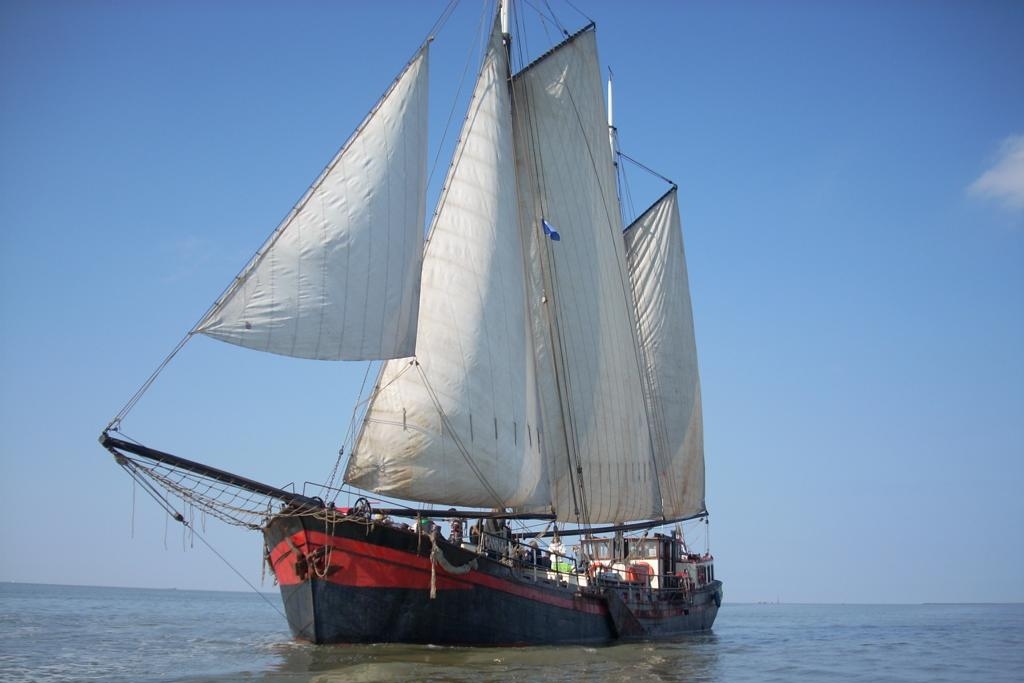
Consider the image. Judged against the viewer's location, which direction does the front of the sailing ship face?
facing the viewer and to the left of the viewer
